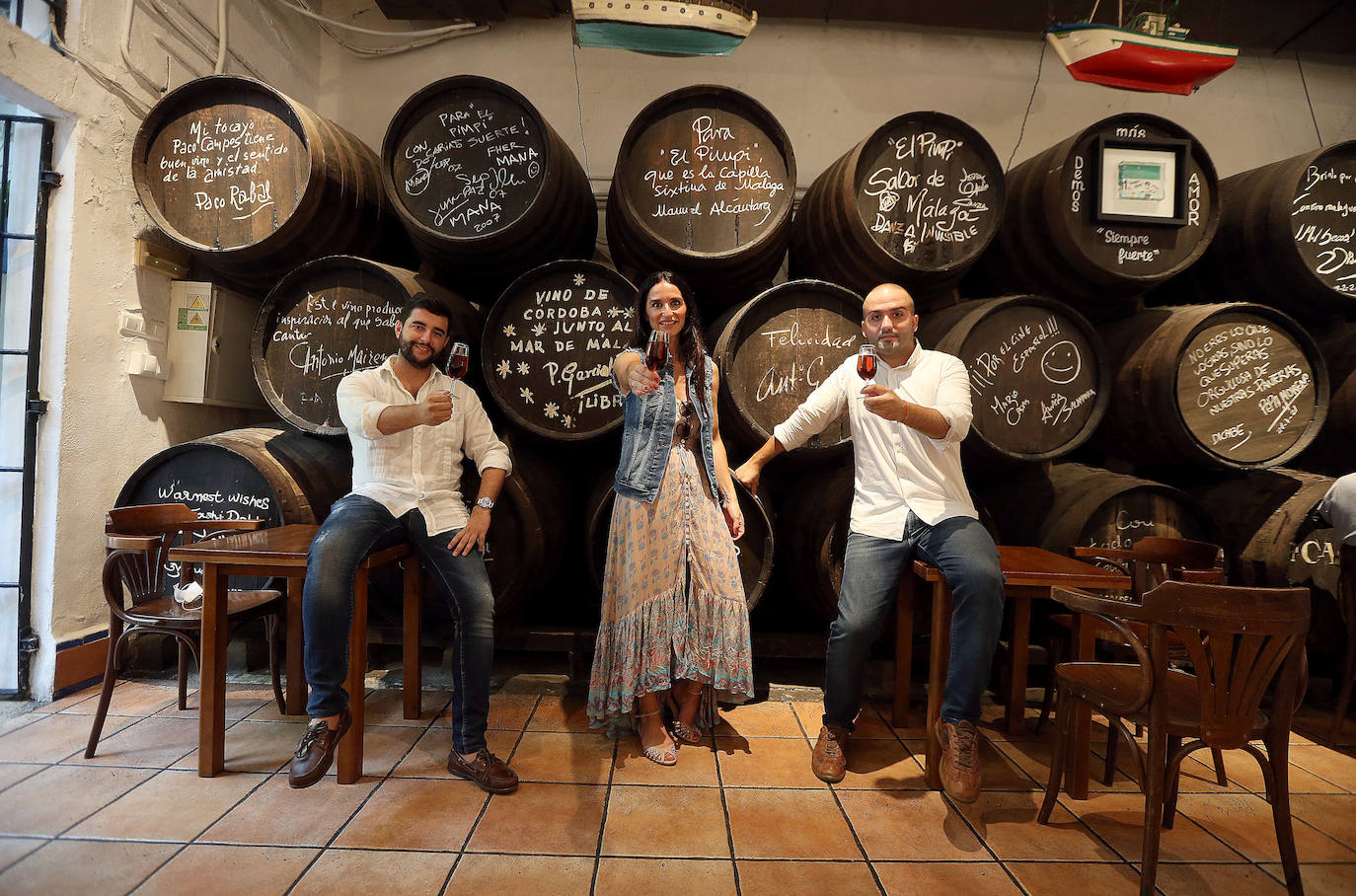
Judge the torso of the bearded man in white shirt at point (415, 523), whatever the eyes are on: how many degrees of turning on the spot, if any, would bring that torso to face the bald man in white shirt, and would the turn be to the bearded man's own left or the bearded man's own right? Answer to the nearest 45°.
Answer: approximately 90° to the bearded man's own left

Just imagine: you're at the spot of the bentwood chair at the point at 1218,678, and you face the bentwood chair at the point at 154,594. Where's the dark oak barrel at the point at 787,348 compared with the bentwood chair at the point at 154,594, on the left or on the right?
right

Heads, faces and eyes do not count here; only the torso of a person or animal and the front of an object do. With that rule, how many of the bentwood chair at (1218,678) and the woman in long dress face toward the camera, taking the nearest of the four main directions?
1

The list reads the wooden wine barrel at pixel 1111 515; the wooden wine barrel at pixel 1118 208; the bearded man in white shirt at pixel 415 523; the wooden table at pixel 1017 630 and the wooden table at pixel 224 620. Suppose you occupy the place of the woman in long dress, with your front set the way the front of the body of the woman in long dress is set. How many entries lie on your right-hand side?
2

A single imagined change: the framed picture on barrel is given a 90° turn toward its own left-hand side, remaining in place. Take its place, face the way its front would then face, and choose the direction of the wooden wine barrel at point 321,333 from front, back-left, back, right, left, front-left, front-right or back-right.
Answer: back-right

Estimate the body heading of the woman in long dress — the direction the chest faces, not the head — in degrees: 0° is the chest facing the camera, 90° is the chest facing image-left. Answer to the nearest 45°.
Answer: approximately 0°

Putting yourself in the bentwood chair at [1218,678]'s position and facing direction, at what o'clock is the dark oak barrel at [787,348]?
The dark oak barrel is roughly at 11 o'clock from the bentwood chair.

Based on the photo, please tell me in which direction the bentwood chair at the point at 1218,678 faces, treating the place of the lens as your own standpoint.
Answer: facing away from the viewer and to the left of the viewer
